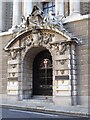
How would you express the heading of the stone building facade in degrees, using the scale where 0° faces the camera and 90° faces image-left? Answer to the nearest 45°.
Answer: approximately 45°
